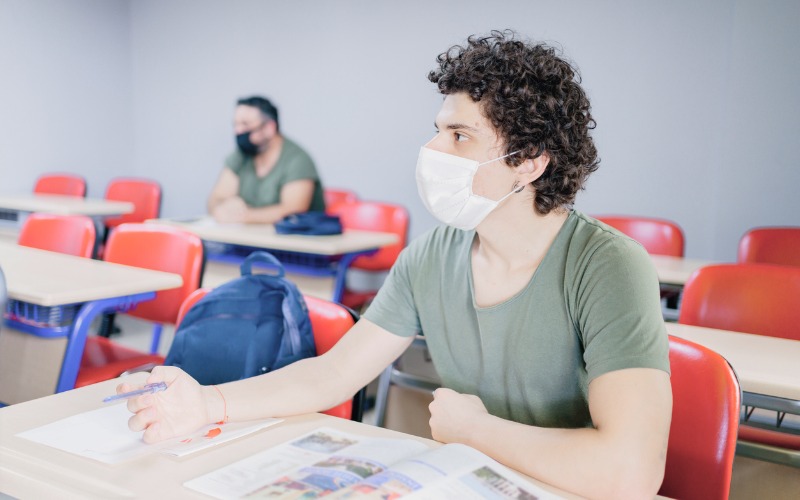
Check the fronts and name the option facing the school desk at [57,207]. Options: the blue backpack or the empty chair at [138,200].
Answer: the empty chair

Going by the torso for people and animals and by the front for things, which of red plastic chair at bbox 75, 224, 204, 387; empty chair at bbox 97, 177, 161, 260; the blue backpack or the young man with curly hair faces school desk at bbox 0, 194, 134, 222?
the empty chair

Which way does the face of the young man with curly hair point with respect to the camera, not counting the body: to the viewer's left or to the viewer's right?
to the viewer's left

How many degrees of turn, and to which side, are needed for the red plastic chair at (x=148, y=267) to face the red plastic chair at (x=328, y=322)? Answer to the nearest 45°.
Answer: approximately 45° to its left

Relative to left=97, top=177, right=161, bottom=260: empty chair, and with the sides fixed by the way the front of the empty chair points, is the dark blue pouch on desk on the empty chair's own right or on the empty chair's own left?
on the empty chair's own left

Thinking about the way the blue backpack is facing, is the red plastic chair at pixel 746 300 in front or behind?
behind

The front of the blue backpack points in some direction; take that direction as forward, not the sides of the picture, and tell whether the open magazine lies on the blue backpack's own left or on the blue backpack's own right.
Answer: on the blue backpack's own left

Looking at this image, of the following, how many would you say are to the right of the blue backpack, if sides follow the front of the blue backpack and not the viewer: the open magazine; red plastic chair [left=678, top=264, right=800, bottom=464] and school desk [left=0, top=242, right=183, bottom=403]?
1

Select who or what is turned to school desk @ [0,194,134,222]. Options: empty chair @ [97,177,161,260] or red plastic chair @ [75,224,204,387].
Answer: the empty chair

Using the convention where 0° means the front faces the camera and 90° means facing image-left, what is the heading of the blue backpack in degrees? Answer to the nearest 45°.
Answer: approximately 45°

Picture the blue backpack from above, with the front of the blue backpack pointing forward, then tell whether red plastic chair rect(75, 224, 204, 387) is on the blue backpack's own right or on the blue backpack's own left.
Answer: on the blue backpack's own right

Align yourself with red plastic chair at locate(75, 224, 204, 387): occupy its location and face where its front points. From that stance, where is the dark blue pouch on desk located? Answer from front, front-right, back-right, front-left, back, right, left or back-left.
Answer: back
